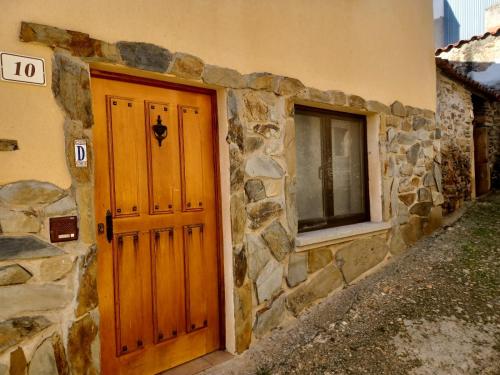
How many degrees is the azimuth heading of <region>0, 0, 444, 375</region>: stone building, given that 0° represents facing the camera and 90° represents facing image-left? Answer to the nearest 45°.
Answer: approximately 315°

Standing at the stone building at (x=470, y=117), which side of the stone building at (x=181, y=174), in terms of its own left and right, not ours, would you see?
left

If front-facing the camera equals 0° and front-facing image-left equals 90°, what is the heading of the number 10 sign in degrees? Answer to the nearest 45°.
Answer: approximately 315°
